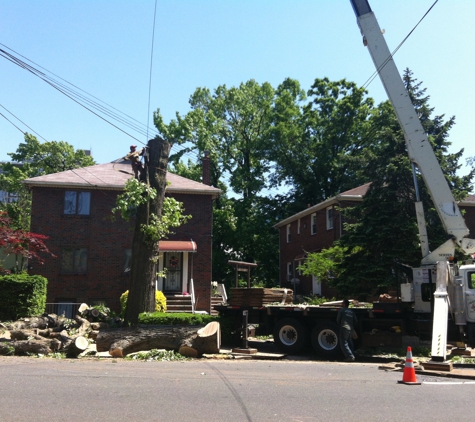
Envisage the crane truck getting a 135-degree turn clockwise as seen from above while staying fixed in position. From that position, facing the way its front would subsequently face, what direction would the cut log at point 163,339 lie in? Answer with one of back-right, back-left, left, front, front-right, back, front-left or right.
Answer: front-right

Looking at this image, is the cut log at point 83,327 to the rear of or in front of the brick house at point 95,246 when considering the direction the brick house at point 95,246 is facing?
in front

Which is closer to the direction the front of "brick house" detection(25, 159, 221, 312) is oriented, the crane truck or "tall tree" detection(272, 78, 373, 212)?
the crane truck

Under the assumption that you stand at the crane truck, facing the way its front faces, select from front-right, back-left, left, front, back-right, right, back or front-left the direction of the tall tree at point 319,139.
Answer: left

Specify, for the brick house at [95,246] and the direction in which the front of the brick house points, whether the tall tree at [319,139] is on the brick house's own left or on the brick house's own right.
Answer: on the brick house's own left

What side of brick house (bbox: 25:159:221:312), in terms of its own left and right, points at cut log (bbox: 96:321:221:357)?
front

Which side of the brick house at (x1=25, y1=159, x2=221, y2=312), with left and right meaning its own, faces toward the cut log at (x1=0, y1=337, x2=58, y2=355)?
front

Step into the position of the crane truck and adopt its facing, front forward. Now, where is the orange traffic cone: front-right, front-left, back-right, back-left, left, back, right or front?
right

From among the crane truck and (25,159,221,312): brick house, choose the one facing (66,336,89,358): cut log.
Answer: the brick house

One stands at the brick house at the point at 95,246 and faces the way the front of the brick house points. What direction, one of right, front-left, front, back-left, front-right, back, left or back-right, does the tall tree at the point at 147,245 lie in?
front

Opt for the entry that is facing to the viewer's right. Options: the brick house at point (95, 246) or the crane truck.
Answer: the crane truck

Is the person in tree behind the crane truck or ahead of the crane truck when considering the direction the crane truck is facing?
behind

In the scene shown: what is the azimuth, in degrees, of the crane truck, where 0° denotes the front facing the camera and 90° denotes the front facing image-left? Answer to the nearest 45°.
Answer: approximately 270°

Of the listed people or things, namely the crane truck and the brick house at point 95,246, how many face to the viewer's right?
1

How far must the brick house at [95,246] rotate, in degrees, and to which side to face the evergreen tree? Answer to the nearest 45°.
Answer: approximately 45° to its left

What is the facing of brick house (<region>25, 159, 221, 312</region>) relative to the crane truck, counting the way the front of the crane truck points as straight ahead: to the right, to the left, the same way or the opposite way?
to the right

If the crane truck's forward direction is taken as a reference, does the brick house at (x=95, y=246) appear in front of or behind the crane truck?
behind

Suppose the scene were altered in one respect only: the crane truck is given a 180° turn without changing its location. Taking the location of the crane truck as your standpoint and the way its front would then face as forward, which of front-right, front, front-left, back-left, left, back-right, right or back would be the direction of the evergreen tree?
right

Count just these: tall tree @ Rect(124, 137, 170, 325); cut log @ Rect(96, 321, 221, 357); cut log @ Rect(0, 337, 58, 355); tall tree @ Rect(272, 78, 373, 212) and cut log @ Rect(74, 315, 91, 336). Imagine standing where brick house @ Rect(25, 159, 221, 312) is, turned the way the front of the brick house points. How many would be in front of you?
4

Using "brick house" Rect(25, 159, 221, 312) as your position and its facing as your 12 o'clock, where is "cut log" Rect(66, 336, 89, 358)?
The cut log is roughly at 12 o'clock from the brick house.

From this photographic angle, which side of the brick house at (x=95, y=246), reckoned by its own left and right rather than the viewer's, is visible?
front
